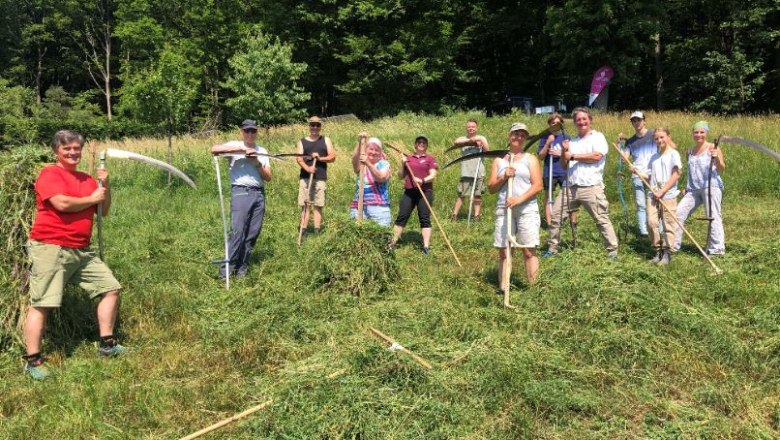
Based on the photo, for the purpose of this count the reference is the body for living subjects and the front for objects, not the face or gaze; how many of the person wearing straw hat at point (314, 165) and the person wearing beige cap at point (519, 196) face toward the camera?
2

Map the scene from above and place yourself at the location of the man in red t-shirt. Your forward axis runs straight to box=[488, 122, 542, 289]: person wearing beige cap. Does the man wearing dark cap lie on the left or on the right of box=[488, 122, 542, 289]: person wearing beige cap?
left

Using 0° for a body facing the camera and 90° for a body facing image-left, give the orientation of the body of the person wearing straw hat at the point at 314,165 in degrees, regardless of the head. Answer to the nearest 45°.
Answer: approximately 0°

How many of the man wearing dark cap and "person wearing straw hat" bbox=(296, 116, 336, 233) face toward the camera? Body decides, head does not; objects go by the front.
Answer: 2

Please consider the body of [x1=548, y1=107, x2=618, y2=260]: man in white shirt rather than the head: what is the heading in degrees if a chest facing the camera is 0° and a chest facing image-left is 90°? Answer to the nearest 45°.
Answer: approximately 45°

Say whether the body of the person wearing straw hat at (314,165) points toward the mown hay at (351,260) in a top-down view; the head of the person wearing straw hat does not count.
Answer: yes
